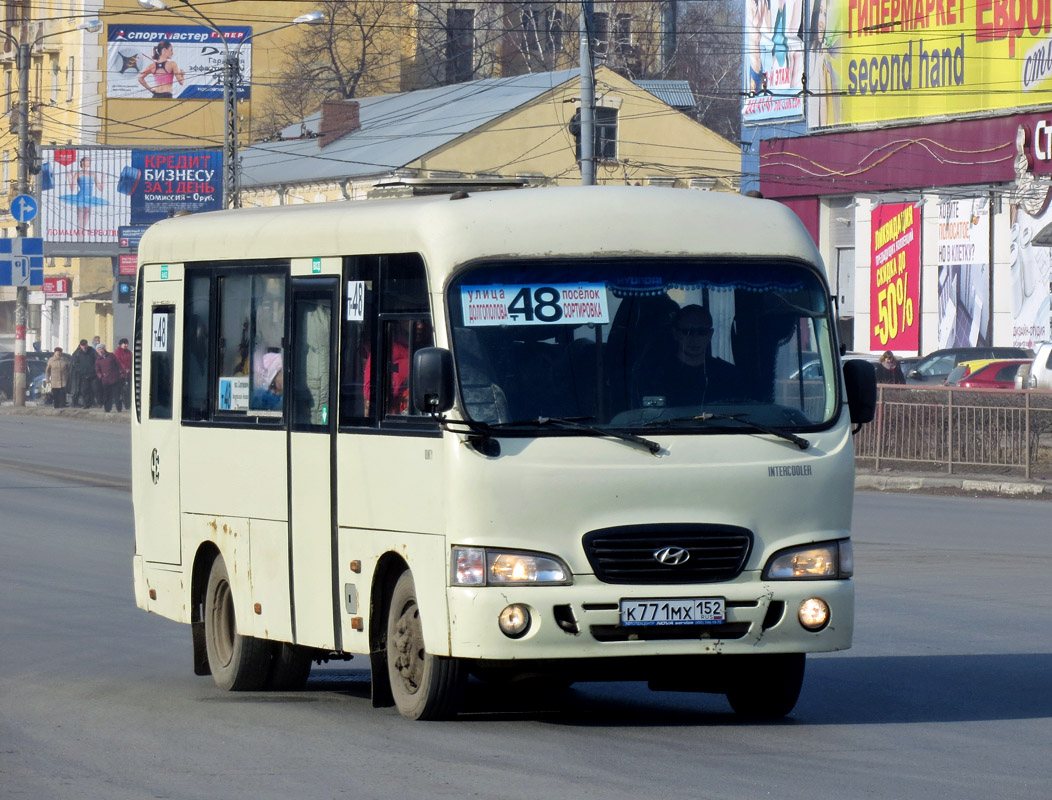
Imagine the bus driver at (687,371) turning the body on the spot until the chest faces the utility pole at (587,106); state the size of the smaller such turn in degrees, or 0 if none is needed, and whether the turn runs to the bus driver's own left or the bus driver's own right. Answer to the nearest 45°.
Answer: approximately 180°

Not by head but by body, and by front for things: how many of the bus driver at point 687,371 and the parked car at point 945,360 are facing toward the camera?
1

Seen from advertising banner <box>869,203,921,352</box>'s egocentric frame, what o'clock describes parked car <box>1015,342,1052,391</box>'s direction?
The parked car is roughly at 10 o'clock from the advertising banner.

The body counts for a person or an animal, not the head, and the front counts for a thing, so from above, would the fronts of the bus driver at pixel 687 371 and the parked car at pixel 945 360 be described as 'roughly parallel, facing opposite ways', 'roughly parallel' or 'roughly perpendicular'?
roughly perpendicular

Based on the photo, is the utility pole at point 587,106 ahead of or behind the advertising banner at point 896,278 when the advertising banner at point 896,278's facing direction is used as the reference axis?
ahead

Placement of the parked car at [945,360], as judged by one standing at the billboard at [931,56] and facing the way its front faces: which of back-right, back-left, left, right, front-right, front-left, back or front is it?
front-left

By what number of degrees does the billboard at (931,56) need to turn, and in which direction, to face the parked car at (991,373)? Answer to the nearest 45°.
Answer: approximately 45° to its left

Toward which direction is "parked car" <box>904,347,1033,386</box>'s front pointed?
to the viewer's left
